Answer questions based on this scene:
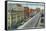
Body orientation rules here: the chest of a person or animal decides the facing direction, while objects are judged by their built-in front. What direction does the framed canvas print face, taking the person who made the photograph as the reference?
facing the viewer and to the right of the viewer

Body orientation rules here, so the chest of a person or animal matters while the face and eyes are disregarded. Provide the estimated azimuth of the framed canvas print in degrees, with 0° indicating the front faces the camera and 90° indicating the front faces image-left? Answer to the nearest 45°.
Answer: approximately 315°
